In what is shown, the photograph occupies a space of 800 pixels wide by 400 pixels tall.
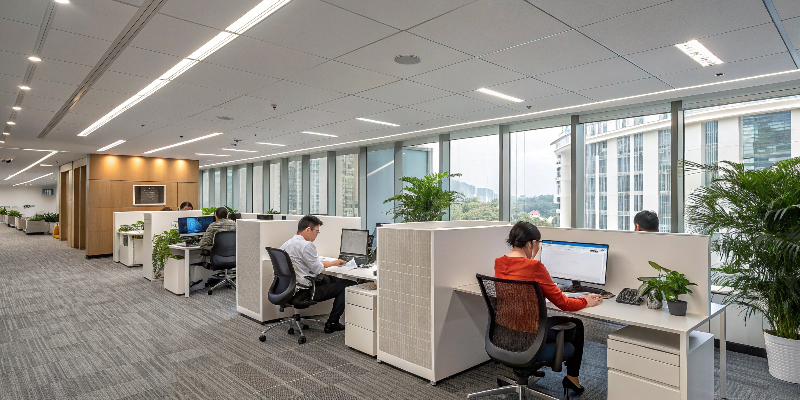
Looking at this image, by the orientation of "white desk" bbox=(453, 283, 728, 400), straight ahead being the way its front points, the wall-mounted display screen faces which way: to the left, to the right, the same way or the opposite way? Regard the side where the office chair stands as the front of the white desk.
to the left

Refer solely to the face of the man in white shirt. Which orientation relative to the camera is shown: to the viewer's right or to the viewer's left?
to the viewer's right

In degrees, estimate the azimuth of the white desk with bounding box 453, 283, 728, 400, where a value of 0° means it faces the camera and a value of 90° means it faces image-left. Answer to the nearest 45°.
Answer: approximately 45°

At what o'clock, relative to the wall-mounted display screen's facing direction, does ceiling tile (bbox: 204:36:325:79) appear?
The ceiling tile is roughly at 12 o'clock from the wall-mounted display screen.

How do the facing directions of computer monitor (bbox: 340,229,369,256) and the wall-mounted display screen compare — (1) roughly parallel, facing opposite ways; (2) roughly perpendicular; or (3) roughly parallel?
roughly perpendicular

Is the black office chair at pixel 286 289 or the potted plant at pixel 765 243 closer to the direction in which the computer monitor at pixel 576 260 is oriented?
the black office chair

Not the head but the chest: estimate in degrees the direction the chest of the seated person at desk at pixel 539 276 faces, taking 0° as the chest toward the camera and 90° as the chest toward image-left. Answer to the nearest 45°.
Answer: approximately 225°
